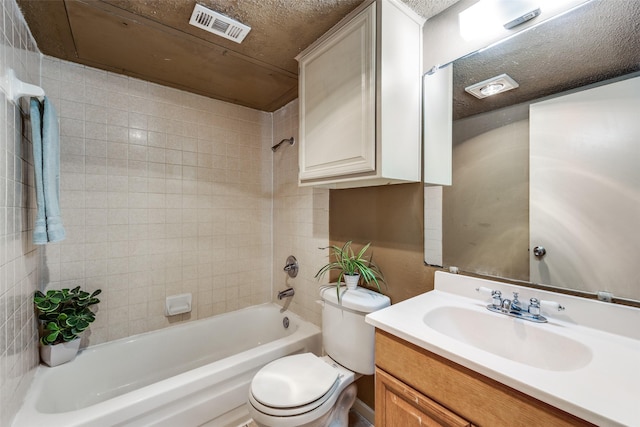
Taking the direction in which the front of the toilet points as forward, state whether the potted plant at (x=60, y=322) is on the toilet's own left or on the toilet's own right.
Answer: on the toilet's own right

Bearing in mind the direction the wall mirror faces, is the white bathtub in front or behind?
in front

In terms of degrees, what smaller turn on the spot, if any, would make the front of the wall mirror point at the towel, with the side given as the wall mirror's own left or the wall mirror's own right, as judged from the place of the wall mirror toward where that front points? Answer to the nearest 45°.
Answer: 0° — it already faces it

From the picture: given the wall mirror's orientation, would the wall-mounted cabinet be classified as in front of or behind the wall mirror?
in front

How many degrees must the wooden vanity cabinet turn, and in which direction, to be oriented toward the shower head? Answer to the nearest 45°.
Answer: approximately 90° to its right

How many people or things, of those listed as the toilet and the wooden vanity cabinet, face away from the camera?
0

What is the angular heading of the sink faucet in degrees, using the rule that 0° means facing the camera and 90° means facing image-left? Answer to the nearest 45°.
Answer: approximately 45°

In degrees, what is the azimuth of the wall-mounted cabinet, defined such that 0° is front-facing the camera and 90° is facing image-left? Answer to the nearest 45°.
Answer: approximately 45°

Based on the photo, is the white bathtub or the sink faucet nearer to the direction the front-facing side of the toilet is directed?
the white bathtub

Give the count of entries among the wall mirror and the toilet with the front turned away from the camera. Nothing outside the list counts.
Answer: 0
